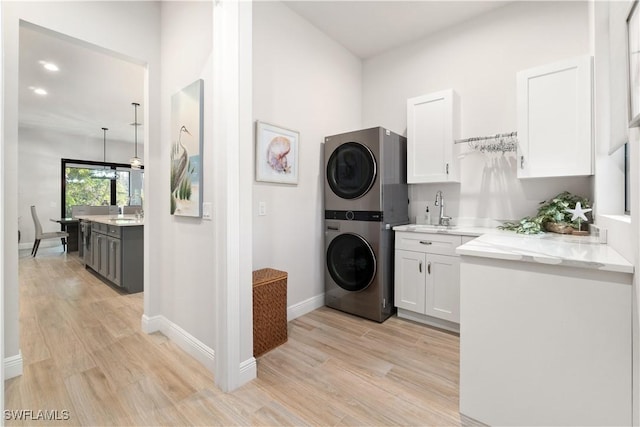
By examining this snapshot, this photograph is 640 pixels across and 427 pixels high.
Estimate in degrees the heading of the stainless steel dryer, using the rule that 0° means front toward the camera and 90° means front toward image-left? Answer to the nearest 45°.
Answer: approximately 45°

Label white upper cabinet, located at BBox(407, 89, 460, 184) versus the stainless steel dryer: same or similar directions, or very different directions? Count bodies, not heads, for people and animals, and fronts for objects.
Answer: same or similar directions

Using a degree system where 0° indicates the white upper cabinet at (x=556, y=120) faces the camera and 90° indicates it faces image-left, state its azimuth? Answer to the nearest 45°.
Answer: approximately 45°

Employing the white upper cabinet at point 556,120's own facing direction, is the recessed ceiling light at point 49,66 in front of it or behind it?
in front

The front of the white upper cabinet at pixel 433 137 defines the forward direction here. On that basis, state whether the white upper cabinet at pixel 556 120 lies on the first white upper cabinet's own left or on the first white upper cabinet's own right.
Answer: on the first white upper cabinet's own left

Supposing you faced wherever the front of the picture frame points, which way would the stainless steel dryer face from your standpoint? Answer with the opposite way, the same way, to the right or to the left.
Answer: to the right

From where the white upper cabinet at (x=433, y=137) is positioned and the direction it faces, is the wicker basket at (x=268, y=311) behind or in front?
in front

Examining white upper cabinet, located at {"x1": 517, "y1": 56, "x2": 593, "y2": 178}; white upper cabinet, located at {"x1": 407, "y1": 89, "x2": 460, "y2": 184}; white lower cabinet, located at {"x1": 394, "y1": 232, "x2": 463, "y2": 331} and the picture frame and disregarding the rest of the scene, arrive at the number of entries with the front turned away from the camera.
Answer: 0

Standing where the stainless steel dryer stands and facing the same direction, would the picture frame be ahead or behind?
ahead

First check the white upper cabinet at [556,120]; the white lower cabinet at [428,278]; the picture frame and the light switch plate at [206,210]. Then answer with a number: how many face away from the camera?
0

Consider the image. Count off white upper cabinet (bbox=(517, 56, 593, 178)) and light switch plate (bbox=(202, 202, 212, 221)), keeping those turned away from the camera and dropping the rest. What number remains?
0

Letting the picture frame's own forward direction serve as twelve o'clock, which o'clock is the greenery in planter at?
The greenery in planter is roughly at 11 o'clock from the picture frame.

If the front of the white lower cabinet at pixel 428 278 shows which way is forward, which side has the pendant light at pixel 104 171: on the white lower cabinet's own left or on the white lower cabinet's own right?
on the white lower cabinet's own right

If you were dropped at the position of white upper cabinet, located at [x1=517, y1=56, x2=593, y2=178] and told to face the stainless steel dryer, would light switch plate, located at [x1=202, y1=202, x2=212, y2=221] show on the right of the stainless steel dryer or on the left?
left
